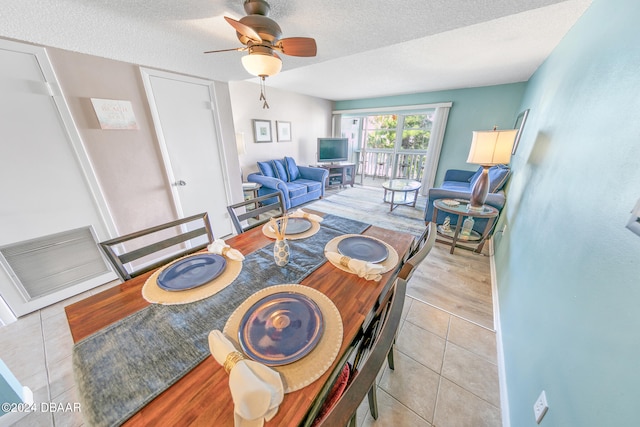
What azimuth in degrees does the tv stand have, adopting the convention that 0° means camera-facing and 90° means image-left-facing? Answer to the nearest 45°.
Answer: approximately 315°

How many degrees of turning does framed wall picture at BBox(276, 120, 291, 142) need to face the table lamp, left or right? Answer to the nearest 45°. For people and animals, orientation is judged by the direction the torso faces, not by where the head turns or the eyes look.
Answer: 0° — it already faces it

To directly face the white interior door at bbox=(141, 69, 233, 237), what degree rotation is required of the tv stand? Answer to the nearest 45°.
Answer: approximately 90° to its right

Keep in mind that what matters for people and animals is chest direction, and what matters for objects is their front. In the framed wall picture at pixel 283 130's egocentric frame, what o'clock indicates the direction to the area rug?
The area rug is roughly at 12 o'clock from the framed wall picture.

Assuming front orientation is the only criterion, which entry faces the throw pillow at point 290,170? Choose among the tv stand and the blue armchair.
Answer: the blue armchair

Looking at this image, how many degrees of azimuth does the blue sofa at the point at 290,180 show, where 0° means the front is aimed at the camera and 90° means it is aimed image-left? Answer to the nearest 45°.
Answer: approximately 315°

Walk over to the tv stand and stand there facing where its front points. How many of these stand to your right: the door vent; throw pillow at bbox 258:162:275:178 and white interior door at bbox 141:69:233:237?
3

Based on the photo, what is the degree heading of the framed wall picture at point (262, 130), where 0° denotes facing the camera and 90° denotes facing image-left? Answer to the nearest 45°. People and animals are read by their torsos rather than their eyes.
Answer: approximately 315°

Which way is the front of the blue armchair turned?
to the viewer's left
